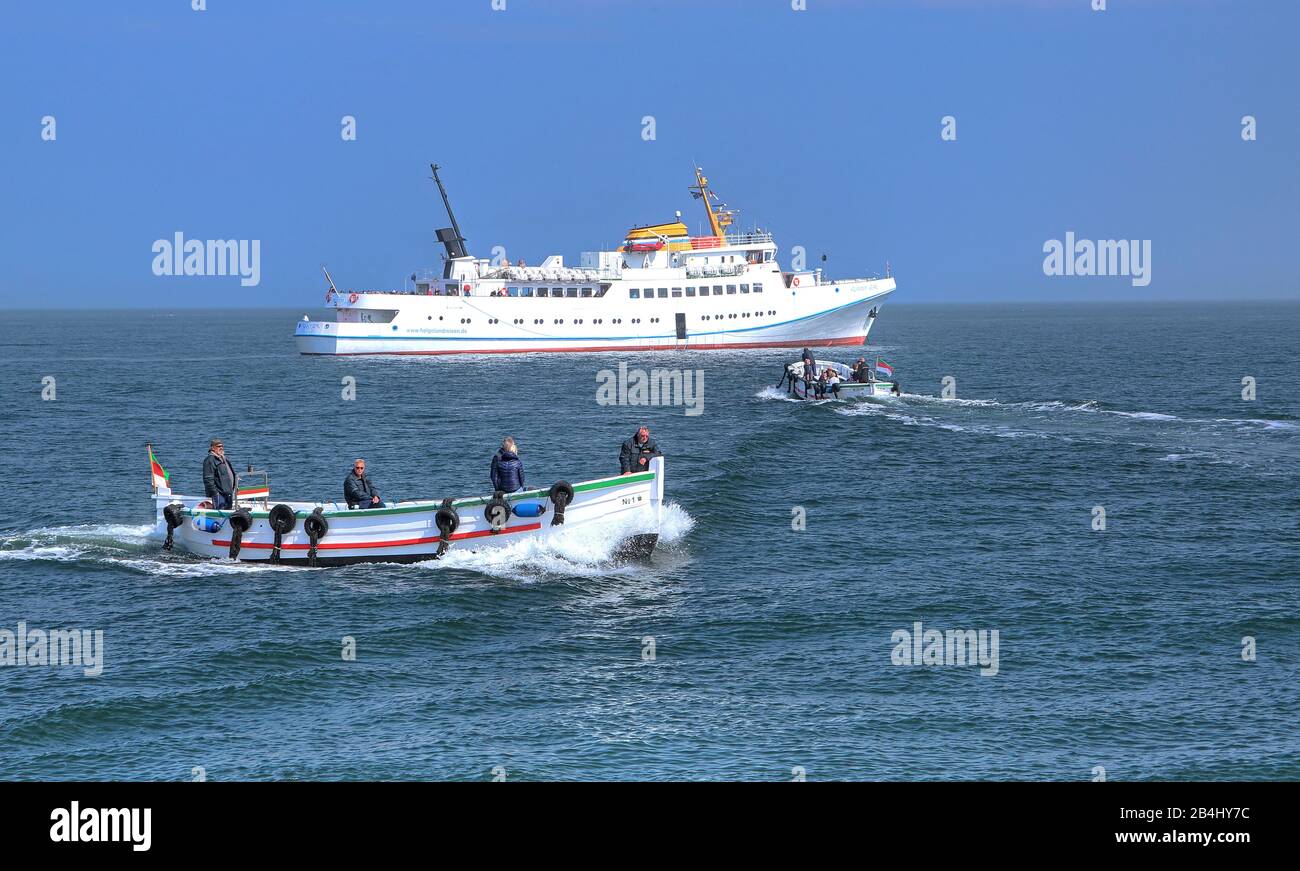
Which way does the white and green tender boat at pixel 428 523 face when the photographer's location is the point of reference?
facing to the right of the viewer

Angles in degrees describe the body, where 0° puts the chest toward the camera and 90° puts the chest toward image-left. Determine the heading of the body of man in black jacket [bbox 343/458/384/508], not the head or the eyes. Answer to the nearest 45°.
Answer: approximately 315°

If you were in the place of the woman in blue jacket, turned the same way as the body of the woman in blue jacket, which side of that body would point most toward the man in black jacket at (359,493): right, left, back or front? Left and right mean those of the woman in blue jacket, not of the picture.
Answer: left

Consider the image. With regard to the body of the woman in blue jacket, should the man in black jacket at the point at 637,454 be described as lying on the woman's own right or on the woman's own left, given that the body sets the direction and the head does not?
on the woman's own right

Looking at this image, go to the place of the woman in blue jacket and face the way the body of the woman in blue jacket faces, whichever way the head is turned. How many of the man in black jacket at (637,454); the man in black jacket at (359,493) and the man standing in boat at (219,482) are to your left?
2

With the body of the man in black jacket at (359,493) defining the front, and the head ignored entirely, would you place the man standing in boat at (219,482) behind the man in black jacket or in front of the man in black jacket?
behind

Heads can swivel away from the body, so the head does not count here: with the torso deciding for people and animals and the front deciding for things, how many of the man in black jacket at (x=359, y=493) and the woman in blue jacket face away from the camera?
1

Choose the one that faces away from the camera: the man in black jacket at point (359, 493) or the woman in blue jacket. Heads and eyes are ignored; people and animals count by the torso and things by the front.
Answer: the woman in blue jacket

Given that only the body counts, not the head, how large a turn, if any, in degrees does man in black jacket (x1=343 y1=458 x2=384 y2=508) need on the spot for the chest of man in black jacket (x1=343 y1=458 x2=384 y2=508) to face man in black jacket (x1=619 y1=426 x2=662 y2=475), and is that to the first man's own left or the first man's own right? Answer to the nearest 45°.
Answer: approximately 45° to the first man's own left

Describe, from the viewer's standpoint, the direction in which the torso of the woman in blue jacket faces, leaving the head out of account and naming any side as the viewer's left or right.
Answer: facing away from the viewer
